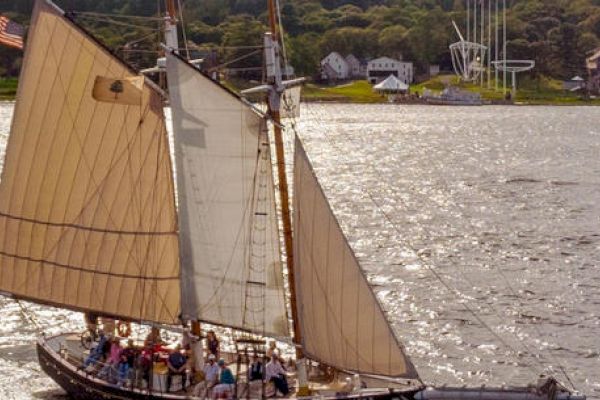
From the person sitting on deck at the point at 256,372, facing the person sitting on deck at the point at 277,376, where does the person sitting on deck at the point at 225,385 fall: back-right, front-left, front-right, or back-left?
back-right

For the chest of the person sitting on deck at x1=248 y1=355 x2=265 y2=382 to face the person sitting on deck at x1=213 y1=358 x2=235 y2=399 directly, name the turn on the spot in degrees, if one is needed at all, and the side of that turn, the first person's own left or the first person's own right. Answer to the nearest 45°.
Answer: approximately 90° to the first person's own right

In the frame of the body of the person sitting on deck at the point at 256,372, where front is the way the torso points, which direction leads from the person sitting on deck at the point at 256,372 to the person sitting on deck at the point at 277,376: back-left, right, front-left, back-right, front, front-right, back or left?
front-left

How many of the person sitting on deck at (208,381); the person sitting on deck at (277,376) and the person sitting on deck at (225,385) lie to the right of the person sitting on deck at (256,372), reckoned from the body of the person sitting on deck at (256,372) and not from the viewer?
2

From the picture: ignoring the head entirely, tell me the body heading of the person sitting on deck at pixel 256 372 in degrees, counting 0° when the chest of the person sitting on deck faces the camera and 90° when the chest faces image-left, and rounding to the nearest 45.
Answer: approximately 0°

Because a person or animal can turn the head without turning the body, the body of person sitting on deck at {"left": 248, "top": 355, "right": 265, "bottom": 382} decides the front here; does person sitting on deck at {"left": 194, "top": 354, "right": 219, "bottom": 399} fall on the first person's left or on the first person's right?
on the first person's right
